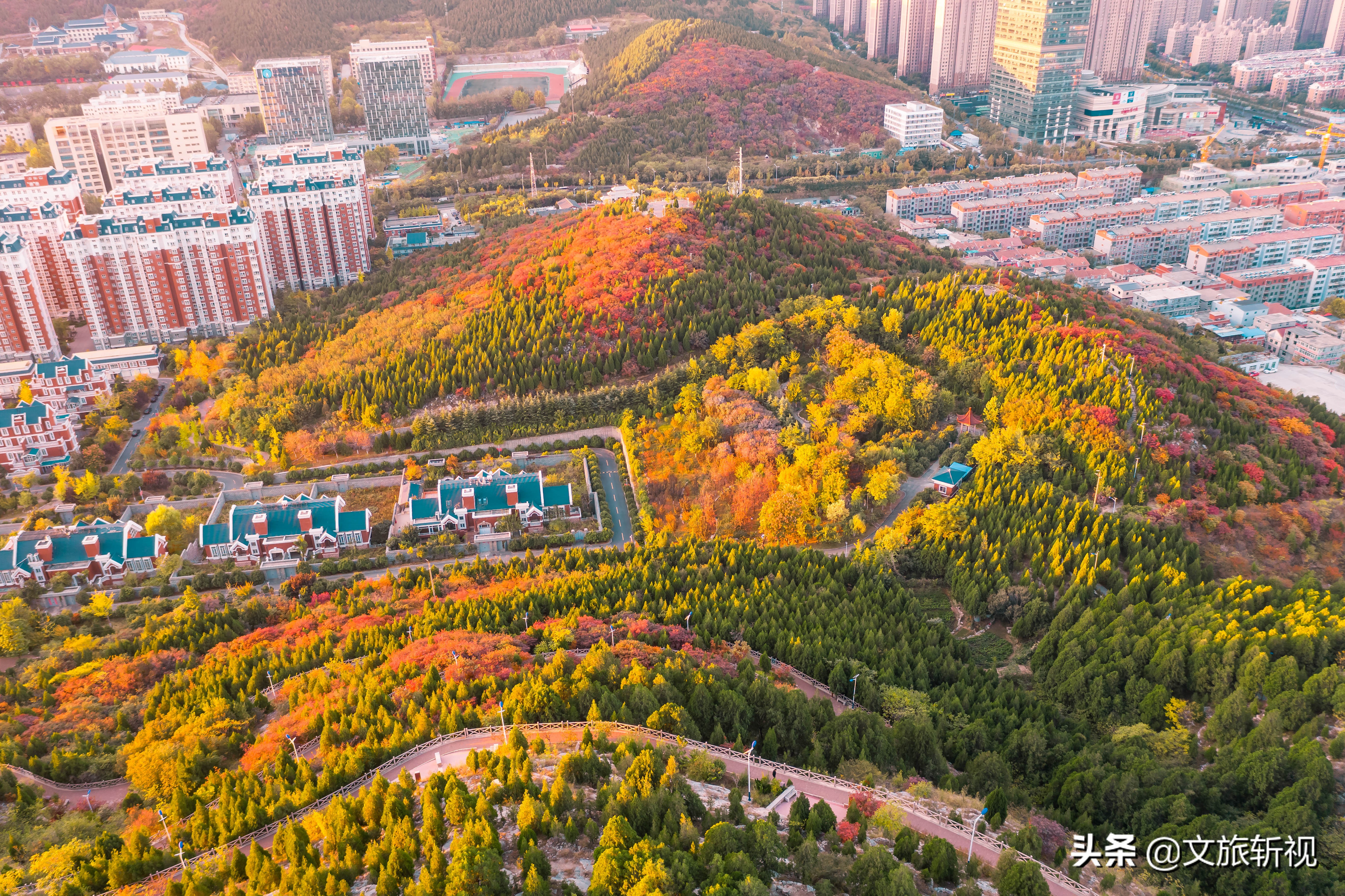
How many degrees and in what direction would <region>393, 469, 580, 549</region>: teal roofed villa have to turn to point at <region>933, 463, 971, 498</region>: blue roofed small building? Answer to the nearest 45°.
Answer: approximately 90° to its left

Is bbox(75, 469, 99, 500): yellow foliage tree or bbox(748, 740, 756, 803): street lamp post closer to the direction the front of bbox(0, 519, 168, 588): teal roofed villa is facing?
the street lamp post

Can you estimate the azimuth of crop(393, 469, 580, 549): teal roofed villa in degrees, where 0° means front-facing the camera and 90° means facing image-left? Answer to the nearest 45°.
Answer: approximately 0°

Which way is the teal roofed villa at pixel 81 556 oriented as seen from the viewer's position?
toward the camera

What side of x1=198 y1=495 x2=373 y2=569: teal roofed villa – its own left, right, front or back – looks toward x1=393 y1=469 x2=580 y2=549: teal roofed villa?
left

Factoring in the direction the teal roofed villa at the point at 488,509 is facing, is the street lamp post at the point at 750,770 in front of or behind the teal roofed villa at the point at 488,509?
in front

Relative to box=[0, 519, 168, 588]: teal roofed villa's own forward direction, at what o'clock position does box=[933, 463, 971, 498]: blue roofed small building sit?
The blue roofed small building is roughly at 10 o'clock from the teal roofed villa.

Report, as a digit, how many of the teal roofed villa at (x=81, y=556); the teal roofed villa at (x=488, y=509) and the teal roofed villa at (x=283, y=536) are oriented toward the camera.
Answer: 3

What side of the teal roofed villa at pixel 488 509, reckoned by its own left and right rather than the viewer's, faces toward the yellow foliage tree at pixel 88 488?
right

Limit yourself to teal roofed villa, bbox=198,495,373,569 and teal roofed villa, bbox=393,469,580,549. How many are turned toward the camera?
2

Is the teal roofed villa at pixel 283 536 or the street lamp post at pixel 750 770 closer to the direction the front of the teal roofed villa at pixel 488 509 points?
the street lamp post

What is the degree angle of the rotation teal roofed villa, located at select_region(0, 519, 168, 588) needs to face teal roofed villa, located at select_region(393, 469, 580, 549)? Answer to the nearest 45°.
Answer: approximately 45° to its left
